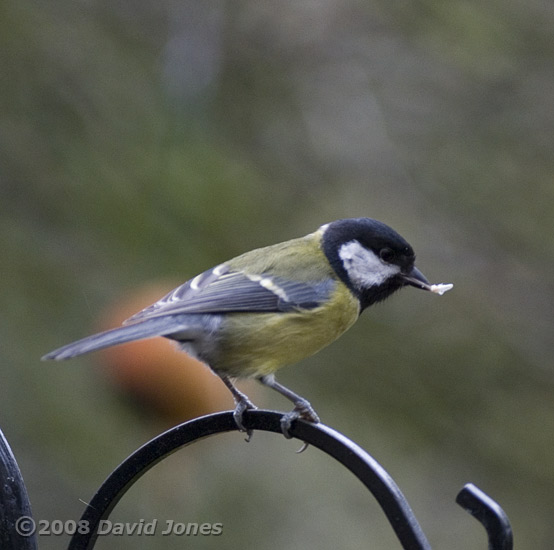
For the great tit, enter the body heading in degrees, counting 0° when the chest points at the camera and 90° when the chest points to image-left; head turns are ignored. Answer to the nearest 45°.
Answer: approximately 270°

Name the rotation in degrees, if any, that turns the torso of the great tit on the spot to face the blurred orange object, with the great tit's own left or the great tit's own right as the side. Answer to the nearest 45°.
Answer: approximately 135° to the great tit's own left

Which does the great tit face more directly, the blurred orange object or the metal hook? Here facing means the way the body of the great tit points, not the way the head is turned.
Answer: the metal hook
